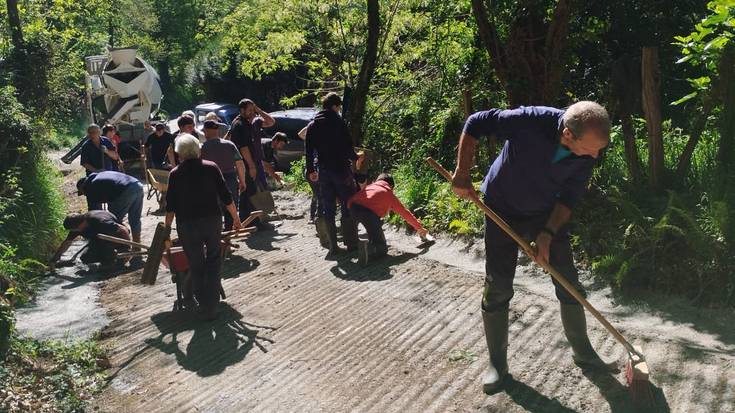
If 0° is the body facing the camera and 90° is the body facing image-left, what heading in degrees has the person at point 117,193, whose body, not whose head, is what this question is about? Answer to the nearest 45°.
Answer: approximately 90°

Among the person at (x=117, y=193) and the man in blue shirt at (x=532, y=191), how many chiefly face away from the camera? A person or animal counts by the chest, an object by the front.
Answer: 0

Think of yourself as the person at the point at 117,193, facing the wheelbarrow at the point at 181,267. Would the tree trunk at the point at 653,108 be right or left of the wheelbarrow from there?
left

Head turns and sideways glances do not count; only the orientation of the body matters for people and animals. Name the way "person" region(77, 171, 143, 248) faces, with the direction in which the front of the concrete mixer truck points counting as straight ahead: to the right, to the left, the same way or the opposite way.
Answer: to the left

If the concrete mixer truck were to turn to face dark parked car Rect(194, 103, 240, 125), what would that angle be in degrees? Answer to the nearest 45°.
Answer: approximately 135° to its right

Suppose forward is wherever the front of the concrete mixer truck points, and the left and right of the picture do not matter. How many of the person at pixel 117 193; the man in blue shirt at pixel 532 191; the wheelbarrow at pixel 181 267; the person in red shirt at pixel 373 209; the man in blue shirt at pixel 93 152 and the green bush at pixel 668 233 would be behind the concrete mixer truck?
6

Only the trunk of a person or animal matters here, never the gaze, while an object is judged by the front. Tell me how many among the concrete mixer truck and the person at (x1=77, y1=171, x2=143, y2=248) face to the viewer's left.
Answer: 1

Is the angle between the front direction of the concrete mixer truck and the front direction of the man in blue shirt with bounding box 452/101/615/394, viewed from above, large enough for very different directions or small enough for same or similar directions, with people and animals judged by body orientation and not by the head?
very different directions

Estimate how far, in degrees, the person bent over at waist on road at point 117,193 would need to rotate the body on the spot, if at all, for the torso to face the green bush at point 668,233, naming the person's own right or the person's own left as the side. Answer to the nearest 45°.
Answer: approximately 135° to the person's own left

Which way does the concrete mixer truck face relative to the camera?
away from the camera
